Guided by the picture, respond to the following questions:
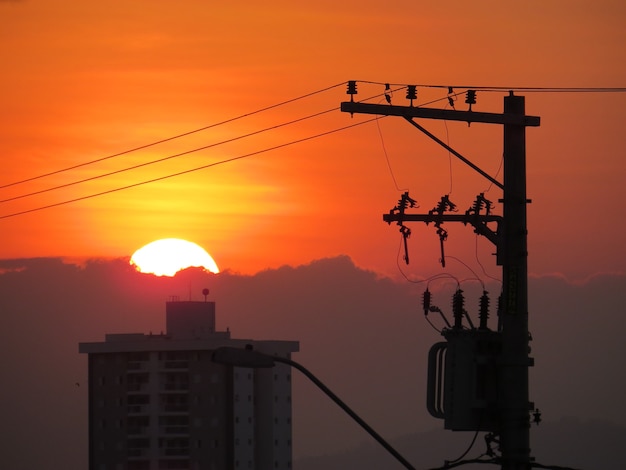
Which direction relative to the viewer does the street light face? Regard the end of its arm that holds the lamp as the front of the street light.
to the viewer's left

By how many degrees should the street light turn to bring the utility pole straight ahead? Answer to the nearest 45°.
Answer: approximately 135° to its right
